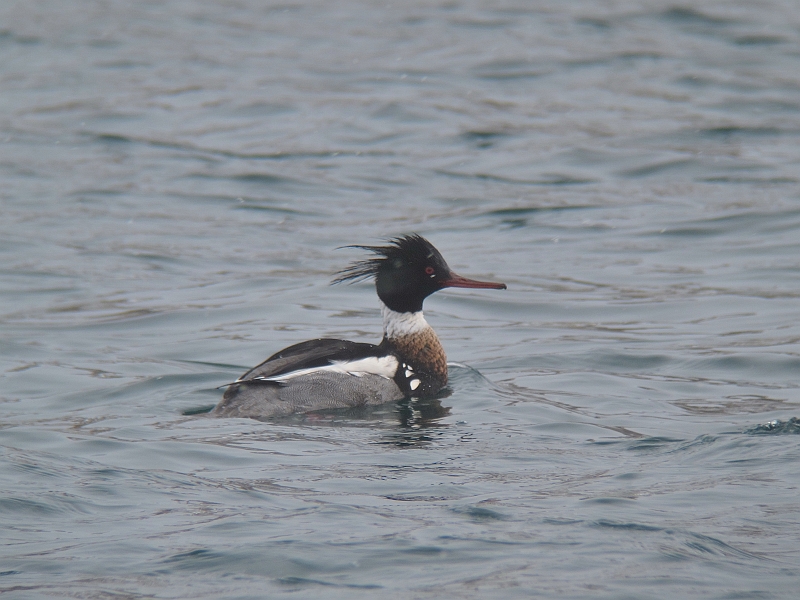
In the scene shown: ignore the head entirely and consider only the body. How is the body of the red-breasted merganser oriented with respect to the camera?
to the viewer's right
